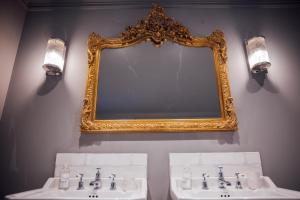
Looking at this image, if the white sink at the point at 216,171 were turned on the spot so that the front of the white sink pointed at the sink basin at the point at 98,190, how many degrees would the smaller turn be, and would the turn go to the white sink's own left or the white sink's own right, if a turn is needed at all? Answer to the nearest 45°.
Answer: approximately 45° to the white sink's own right

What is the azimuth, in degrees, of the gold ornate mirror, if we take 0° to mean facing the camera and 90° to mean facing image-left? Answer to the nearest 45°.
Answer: approximately 0°

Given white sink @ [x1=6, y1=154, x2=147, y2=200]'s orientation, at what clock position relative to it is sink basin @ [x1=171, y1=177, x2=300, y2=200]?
The sink basin is roughly at 10 o'clock from the white sink.

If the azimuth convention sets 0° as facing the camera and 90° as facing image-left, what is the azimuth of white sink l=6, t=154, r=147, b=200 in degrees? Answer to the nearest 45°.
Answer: approximately 0°

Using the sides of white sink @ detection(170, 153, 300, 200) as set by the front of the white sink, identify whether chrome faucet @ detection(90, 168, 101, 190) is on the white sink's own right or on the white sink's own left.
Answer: on the white sink's own right

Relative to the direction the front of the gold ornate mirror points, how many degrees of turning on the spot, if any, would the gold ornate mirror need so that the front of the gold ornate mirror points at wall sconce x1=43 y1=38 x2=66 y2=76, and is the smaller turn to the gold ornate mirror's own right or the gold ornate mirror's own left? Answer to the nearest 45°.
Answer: approximately 90° to the gold ornate mirror's own right
